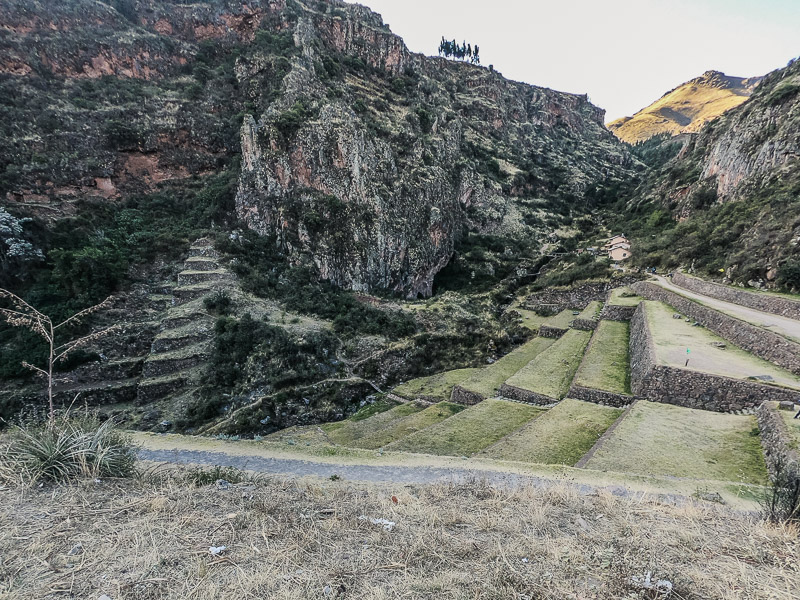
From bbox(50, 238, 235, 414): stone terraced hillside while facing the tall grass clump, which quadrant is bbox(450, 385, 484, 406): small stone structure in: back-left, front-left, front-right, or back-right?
front-left

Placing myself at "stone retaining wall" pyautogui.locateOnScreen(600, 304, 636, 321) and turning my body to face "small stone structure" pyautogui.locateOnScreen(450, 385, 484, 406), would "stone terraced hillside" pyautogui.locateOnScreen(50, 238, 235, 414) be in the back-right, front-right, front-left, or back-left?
front-right

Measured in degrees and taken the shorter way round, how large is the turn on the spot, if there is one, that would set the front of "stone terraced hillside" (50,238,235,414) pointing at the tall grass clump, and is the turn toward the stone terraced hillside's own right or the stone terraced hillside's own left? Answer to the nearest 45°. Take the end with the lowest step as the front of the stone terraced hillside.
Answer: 0° — it already faces it

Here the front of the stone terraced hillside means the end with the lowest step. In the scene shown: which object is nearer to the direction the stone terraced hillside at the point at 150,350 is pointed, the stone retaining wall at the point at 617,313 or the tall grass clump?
the tall grass clump

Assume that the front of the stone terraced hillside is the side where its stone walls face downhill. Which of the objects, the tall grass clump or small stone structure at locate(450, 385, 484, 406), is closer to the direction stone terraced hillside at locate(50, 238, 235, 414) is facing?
the tall grass clump

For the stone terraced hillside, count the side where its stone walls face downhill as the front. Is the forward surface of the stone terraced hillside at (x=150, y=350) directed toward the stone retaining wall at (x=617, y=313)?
no

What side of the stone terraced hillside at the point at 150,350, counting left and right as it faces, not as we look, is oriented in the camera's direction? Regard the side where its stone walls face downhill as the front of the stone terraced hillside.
front

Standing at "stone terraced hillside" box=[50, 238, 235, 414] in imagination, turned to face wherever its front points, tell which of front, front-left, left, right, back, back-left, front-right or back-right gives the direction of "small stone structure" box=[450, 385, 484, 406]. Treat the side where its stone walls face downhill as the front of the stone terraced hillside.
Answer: front-left

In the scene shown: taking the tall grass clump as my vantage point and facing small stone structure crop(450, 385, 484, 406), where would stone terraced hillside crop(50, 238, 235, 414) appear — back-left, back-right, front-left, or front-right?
front-left
